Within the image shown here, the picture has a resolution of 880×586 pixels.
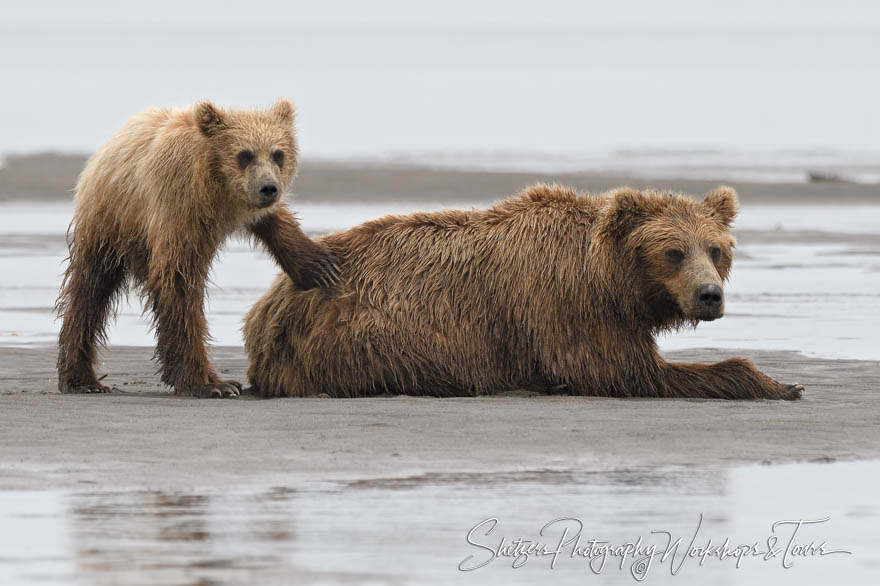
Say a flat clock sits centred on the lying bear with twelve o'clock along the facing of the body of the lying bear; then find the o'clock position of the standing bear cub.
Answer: The standing bear cub is roughly at 6 o'clock from the lying bear.

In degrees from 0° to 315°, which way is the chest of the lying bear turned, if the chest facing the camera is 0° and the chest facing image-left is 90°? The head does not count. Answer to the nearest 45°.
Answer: approximately 270°
